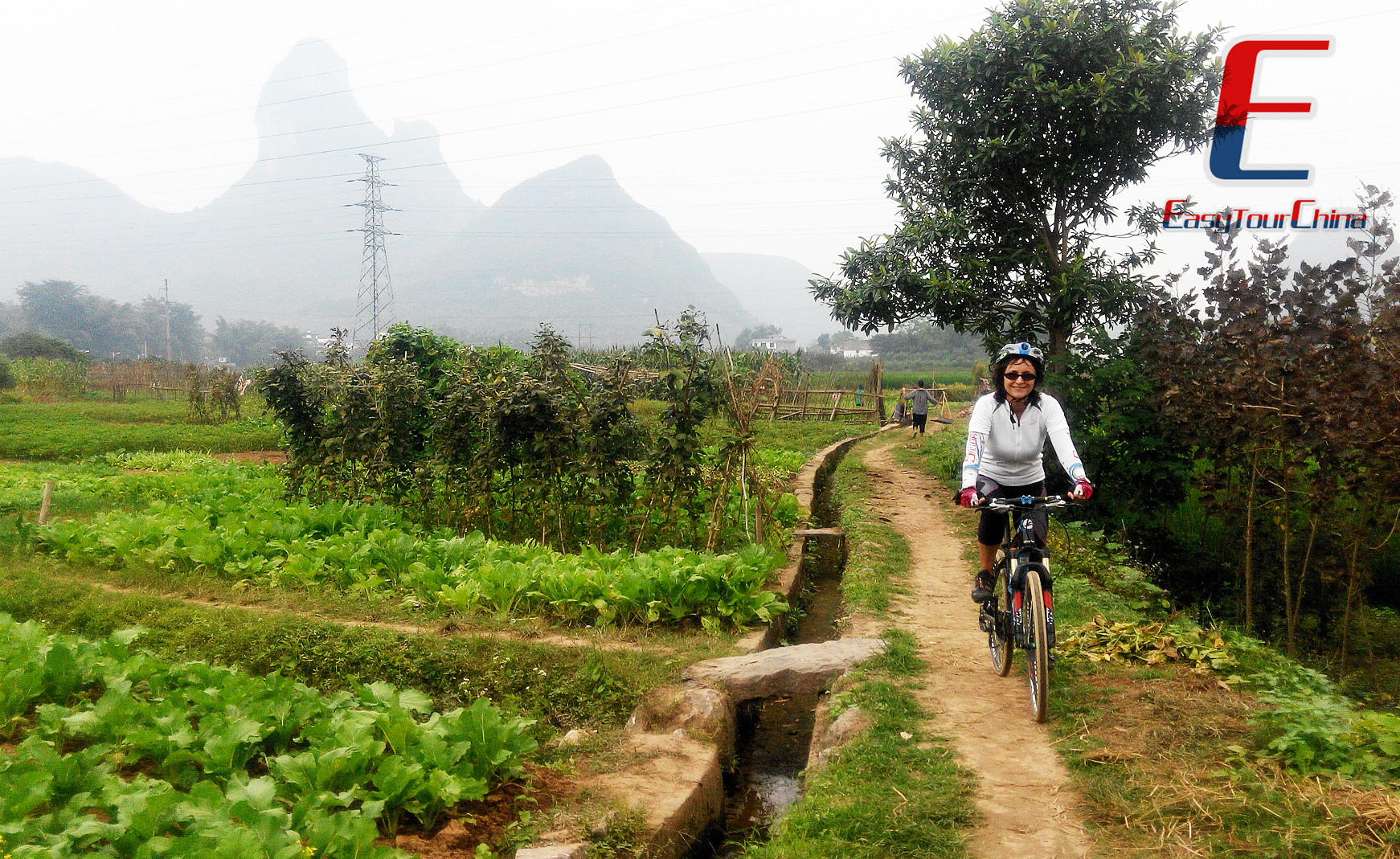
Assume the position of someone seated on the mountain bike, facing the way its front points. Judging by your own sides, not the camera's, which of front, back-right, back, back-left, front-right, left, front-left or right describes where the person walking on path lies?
back

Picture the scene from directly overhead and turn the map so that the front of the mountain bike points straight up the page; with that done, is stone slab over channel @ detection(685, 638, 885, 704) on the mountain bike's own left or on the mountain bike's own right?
on the mountain bike's own right

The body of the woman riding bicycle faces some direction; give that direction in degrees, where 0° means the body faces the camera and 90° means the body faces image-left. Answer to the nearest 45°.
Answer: approximately 0°

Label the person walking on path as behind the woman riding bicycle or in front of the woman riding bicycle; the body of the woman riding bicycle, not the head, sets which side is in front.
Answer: behind

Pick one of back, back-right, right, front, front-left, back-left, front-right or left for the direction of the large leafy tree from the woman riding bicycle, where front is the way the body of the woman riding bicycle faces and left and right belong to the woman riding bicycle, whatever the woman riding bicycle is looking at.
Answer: back

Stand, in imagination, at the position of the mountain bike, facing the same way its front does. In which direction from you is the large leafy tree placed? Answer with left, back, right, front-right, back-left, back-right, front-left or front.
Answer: back

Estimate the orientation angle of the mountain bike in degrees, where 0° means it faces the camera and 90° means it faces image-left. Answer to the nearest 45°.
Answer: approximately 0°
